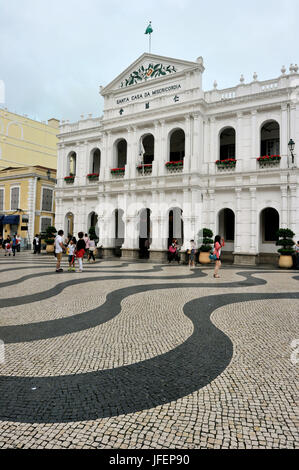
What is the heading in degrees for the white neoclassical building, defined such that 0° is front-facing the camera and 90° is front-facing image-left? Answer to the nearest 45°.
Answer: approximately 45°

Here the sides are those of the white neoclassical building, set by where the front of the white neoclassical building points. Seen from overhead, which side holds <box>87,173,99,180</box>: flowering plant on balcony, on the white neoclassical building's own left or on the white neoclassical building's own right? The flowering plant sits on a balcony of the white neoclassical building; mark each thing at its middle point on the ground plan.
on the white neoclassical building's own right

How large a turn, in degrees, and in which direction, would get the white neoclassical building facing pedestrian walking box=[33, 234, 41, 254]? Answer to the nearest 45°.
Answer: approximately 45° to its right

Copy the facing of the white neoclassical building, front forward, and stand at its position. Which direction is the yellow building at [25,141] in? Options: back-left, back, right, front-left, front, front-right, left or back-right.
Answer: right
